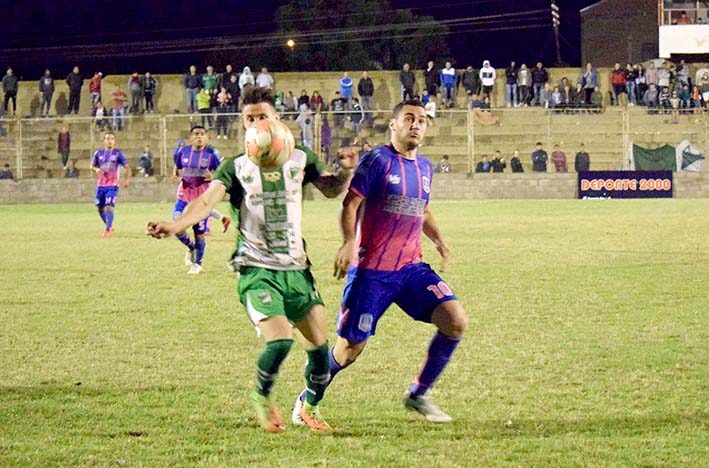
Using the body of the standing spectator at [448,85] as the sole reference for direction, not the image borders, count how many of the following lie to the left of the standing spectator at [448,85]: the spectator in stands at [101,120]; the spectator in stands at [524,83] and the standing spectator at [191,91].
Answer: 1

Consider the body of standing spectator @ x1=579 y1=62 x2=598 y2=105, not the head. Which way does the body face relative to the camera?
toward the camera

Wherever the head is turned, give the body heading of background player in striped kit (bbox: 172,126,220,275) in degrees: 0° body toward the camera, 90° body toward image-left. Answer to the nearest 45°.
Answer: approximately 0°

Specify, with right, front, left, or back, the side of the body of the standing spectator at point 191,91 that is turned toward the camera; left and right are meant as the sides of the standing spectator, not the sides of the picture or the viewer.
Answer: front

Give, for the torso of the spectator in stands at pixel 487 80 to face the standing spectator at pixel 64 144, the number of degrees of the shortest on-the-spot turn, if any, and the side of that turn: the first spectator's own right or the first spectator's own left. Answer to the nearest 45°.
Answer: approximately 90° to the first spectator's own right

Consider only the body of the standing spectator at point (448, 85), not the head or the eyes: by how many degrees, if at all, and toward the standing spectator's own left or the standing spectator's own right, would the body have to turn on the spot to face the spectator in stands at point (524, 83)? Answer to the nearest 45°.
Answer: approximately 90° to the standing spectator's own left

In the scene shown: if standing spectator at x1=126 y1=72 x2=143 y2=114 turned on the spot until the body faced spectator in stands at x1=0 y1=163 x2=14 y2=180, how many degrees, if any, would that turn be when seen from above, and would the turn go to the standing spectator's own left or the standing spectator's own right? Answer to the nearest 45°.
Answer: approximately 45° to the standing spectator's own right

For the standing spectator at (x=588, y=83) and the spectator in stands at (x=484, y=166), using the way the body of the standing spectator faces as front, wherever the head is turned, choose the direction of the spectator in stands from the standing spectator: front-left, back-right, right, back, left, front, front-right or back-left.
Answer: front-right

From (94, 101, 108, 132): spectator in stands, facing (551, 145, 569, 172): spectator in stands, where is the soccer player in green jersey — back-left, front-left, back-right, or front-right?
front-right

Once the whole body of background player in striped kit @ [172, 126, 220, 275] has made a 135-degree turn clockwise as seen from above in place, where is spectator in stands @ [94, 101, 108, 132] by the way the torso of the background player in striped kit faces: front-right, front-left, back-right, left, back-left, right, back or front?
front-right

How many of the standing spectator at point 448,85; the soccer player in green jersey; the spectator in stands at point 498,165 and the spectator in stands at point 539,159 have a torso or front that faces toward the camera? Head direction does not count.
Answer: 4

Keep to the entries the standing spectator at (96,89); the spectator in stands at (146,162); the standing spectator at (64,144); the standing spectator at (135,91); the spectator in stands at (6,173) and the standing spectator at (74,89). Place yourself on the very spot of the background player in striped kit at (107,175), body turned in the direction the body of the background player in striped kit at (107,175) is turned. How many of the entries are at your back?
6

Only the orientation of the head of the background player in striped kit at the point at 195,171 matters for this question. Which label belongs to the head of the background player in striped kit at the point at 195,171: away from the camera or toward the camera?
toward the camera

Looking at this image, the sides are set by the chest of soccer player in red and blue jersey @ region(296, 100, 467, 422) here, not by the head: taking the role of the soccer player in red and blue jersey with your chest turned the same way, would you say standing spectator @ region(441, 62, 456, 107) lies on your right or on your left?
on your left

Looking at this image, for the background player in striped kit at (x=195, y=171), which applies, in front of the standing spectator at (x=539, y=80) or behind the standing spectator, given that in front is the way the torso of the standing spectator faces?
in front

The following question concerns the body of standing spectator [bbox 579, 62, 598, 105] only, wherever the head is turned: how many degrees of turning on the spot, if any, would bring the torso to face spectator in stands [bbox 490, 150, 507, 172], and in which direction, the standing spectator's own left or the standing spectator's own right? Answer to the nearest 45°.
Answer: approximately 45° to the standing spectator's own right

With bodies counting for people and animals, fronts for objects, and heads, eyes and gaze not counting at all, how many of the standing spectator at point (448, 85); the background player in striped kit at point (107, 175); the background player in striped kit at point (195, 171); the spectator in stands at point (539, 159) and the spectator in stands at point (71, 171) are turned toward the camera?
5
